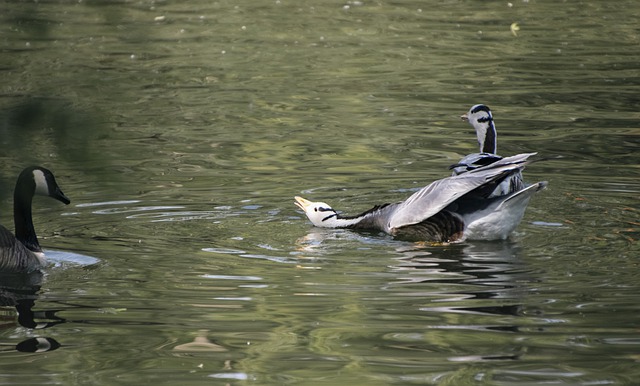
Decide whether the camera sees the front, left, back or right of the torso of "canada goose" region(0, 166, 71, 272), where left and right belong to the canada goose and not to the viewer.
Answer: right

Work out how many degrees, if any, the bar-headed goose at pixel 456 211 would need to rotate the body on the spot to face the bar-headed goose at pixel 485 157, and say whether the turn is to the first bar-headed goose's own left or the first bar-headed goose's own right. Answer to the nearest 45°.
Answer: approximately 135° to the first bar-headed goose's own right

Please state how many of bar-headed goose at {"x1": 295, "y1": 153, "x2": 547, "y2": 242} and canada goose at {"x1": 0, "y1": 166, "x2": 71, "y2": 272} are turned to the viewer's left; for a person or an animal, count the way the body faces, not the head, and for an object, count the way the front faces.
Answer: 1

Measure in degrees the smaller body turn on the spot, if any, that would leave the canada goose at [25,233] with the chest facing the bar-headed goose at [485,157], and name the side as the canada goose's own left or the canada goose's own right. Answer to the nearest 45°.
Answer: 0° — it already faces it

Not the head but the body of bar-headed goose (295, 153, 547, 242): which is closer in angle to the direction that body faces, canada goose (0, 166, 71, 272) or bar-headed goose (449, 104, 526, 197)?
the canada goose

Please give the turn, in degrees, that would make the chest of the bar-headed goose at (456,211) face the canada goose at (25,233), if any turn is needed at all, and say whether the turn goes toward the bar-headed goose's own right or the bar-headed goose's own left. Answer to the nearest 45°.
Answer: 0° — it already faces it

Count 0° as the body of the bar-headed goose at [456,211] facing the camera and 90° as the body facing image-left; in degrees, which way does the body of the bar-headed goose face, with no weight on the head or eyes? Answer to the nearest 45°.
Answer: approximately 90°

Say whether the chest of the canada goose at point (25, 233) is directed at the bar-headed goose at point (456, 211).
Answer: yes

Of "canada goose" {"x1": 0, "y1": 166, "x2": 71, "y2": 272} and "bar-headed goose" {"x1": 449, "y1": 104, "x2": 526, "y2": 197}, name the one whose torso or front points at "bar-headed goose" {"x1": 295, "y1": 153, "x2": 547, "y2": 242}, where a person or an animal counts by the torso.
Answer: the canada goose
